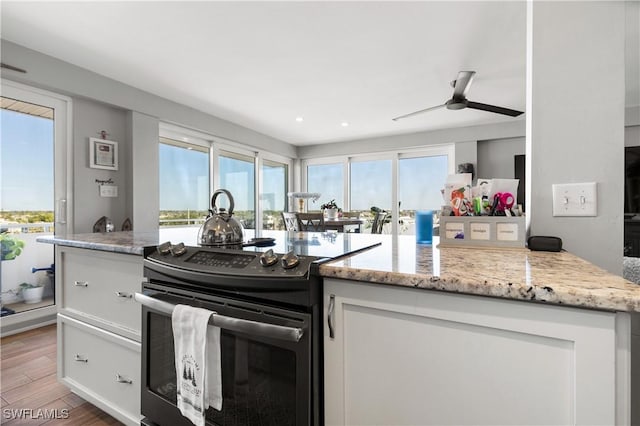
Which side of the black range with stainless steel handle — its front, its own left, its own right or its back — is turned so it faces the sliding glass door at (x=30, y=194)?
right

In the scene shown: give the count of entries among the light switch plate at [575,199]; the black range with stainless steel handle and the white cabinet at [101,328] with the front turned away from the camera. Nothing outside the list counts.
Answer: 0

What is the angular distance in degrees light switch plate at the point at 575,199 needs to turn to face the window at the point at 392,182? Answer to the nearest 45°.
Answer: approximately 135° to its right

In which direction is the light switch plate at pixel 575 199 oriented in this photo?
toward the camera

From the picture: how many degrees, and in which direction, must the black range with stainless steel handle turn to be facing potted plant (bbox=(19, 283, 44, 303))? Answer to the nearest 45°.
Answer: approximately 90° to its right

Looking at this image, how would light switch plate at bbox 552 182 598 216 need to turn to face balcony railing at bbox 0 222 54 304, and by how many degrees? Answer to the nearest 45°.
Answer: approximately 90° to its right

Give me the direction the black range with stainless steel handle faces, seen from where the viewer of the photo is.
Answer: facing the viewer and to the left of the viewer

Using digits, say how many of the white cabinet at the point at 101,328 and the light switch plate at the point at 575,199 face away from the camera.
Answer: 0

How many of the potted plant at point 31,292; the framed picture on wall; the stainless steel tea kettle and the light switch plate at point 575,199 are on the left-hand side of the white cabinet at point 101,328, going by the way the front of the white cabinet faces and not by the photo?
2

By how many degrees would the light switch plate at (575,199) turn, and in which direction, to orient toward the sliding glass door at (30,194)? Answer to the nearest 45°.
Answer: approximately 90° to its right

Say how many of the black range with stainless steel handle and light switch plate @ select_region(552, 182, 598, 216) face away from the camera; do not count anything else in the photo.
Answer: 0

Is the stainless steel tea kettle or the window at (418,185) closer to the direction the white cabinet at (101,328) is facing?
the stainless steel tea kettle
